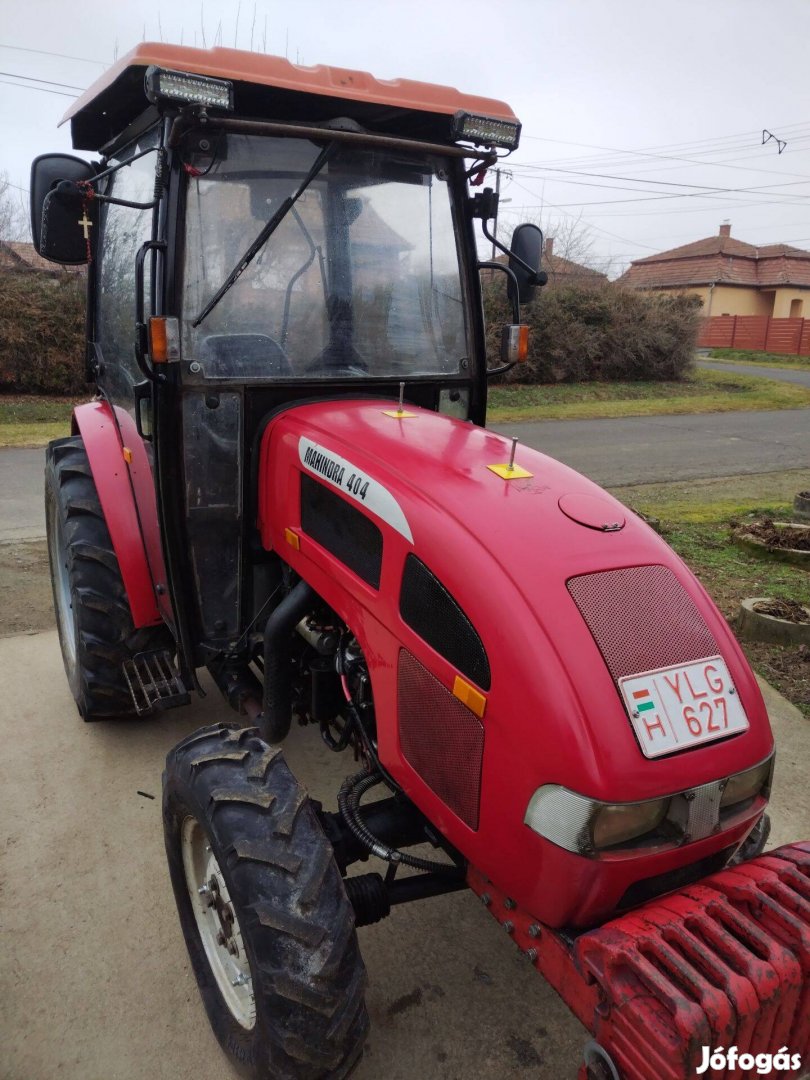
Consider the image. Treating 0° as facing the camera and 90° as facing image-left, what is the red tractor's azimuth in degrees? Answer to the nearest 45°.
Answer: approximately 315°

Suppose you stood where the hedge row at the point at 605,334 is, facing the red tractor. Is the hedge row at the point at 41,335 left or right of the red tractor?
right

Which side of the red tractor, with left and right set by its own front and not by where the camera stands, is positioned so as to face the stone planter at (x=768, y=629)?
left

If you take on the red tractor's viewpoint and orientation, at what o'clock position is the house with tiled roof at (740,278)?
The house with tiled roof is roughly at 8 o'clock from the red tractor.

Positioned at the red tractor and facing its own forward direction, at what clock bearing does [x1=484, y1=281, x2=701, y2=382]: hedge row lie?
The hedge row is roughly at 8 o'clock from the red tractor.

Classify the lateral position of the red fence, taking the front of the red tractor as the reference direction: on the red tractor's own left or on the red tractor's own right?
on the red tractor's own left

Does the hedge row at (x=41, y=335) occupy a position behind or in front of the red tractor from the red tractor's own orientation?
behind

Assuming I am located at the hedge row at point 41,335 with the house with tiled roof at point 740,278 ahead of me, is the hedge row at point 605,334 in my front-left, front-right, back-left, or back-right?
front-right
